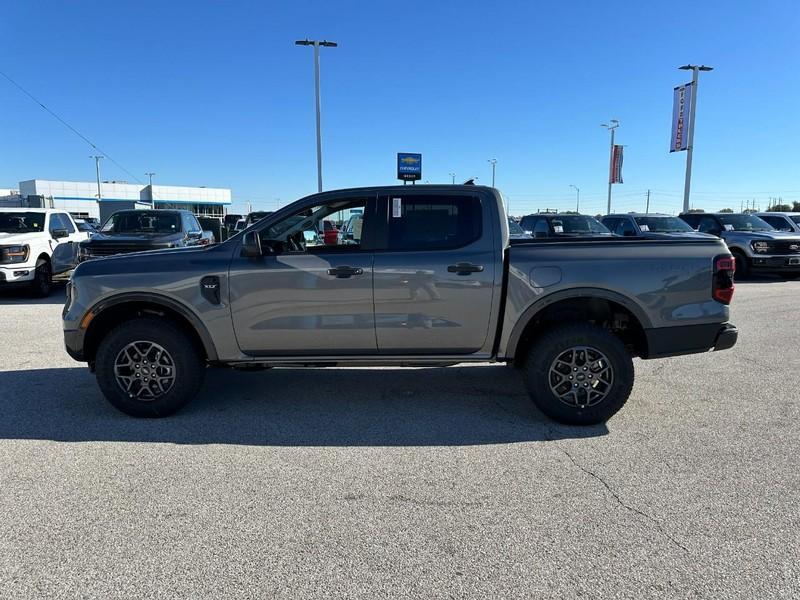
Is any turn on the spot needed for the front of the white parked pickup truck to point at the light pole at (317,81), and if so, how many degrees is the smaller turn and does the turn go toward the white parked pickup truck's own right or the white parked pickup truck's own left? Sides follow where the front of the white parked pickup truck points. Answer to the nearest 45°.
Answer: approximately 180°

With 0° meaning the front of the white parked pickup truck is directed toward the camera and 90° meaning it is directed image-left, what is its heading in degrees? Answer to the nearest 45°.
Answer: approximately 45°

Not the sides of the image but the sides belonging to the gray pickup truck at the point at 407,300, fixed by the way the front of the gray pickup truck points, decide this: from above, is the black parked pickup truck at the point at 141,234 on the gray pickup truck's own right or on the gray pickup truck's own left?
on the gray pickup truck's own right

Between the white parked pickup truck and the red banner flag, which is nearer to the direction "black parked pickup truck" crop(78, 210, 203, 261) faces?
the white parked pickup truck

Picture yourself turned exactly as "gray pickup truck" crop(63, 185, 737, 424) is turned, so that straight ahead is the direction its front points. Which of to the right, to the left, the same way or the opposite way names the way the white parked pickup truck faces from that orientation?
to the left

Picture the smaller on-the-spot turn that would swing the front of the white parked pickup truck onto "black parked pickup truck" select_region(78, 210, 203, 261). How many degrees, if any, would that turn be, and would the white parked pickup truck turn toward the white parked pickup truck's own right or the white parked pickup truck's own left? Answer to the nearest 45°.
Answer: approximately 90° to the white parked pickup truck's own left

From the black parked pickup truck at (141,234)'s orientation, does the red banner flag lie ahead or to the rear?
to the rear

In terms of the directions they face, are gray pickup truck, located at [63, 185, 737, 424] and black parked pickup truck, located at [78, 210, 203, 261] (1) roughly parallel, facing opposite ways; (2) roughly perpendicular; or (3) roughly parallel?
roughly perpendicular

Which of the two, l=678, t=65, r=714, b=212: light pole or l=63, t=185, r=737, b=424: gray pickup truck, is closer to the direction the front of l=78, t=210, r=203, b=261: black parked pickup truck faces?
the gray pickup truck

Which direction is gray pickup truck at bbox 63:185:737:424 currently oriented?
to the viewer's left

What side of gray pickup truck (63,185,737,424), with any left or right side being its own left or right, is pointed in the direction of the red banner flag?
right

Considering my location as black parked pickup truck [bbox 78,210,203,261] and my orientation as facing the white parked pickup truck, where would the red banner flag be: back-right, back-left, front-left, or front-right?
back-right
